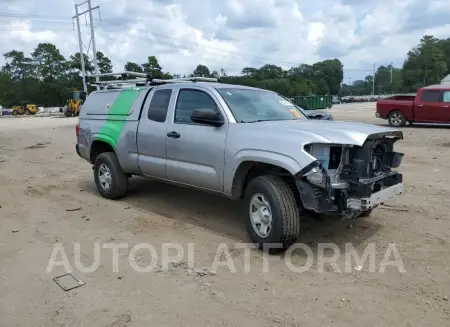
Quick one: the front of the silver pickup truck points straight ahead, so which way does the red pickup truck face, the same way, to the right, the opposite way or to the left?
the same way

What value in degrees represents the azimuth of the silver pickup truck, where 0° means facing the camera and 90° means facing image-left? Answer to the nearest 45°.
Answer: approximately 315°

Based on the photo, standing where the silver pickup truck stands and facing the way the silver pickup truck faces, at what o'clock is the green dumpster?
The green dumpster is roughly at 8 o'clock from the silver pickup truck.

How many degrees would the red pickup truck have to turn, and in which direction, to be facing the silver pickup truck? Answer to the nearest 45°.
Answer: approximately 90° to its right

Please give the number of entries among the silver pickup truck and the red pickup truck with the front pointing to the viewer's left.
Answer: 0

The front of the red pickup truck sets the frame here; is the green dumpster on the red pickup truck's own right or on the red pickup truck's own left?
on the red pickup truck's own left

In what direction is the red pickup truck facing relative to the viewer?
to the viewer's right

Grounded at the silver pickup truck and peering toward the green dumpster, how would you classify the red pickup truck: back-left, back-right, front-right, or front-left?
front-right

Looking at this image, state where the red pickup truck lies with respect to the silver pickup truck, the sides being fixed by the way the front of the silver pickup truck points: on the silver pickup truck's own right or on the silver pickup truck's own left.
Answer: on the silver pickup truck's own left
